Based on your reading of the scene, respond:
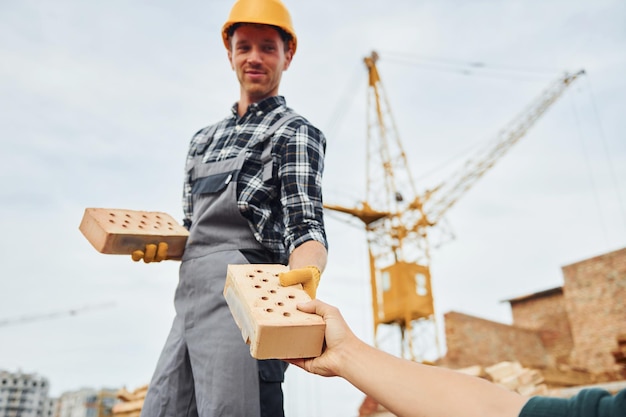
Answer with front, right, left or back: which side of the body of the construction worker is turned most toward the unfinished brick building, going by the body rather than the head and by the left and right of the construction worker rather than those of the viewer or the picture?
back

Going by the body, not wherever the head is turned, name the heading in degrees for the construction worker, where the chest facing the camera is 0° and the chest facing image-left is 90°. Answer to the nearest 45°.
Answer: approximately 45°
